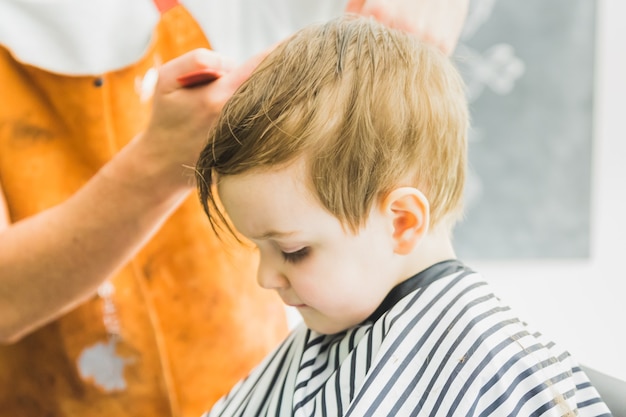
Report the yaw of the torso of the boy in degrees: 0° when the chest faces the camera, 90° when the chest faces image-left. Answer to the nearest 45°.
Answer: approximately 90°

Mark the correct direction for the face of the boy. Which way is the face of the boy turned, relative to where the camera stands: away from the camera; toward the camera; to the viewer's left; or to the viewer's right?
to the viewer's left

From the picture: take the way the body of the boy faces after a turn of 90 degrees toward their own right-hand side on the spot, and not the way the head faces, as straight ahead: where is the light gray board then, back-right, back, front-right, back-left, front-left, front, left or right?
front
